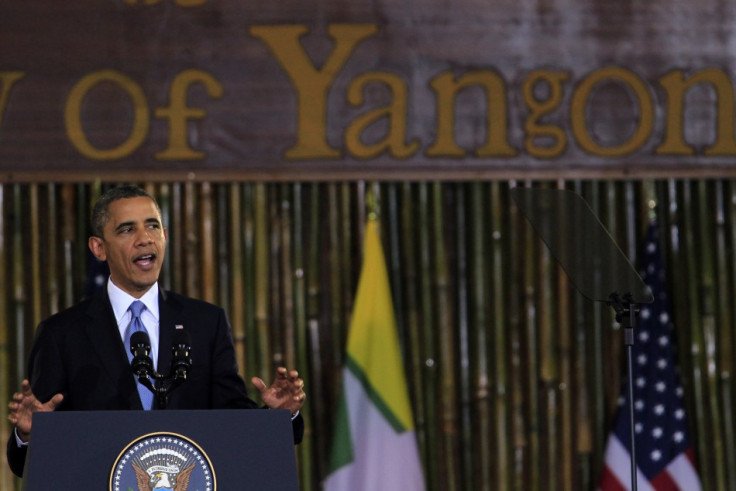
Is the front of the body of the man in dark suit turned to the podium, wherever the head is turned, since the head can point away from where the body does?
yes

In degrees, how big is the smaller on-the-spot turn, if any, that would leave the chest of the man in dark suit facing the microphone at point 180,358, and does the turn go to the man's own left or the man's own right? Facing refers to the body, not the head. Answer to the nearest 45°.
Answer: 0° — they already face it

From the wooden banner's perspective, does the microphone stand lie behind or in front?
in front

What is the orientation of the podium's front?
toward the camera

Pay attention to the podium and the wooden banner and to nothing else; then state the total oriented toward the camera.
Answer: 2

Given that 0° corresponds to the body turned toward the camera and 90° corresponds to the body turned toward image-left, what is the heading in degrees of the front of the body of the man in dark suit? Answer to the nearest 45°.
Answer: approximately 0°

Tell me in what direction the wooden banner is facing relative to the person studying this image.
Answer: facing the viewer

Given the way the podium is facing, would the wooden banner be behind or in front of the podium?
behind
